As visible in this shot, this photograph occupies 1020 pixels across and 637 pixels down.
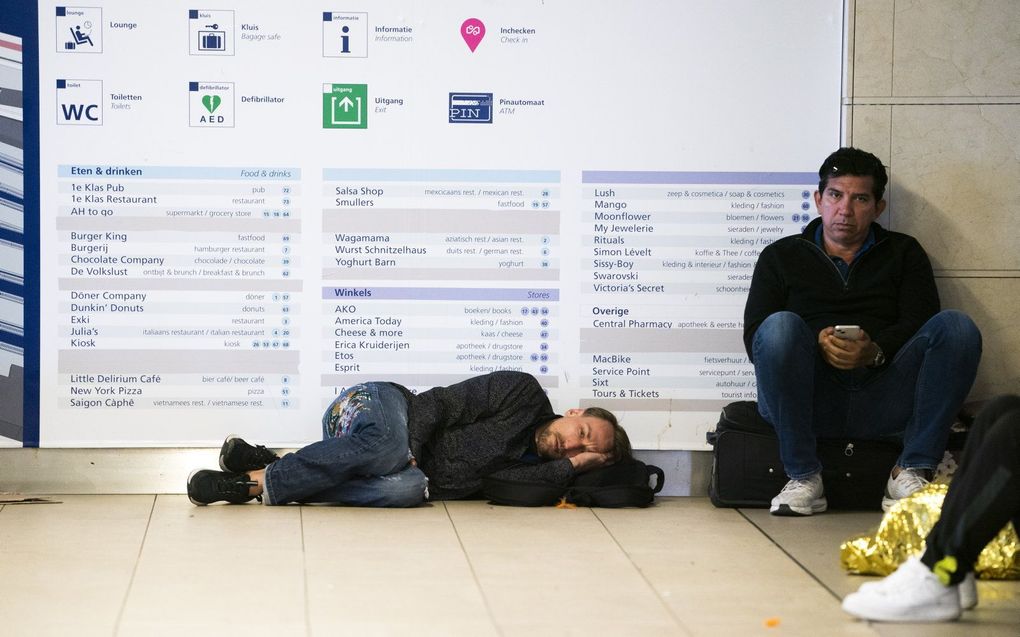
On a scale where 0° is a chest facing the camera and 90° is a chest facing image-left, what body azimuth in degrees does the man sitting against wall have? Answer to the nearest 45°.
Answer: approximately 0°

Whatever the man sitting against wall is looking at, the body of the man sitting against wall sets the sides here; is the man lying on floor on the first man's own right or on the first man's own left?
on the first man's own right

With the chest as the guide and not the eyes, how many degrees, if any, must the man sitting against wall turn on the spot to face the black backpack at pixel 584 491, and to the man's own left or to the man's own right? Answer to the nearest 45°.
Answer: approximately 90° to the man's own right

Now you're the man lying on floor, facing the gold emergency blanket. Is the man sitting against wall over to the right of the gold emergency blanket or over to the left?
left

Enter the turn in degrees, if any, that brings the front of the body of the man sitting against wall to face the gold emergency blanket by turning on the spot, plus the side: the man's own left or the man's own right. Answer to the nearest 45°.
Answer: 0° — they already face it
